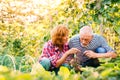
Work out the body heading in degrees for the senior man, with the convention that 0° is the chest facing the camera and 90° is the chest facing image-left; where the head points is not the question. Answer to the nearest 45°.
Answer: approximately 0°

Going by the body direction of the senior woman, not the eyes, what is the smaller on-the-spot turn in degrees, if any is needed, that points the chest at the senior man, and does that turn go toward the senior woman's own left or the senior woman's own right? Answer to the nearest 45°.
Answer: approximately 45° to the senior woman's own left

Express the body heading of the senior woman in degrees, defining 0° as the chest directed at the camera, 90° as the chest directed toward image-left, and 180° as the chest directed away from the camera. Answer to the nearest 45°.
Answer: approximately 315°

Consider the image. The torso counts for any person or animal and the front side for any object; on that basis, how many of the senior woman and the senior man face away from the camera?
0
